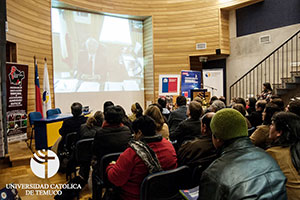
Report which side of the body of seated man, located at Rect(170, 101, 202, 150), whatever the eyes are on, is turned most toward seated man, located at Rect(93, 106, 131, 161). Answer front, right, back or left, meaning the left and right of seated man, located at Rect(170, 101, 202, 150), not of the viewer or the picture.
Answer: left

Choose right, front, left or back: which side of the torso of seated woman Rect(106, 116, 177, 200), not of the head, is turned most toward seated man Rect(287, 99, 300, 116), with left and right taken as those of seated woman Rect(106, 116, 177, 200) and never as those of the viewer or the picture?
right

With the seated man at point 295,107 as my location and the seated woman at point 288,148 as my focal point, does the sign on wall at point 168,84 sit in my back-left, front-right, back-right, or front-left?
back-right

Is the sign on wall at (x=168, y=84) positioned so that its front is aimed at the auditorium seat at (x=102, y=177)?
yes

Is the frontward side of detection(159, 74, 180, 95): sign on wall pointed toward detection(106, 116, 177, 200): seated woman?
yes

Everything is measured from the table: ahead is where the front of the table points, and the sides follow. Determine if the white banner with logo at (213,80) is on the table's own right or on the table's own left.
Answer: on the table's own left

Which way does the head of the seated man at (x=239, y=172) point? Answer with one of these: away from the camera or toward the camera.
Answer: away from the camera

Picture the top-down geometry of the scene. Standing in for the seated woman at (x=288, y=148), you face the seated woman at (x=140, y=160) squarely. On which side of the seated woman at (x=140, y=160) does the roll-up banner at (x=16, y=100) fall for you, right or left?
right
